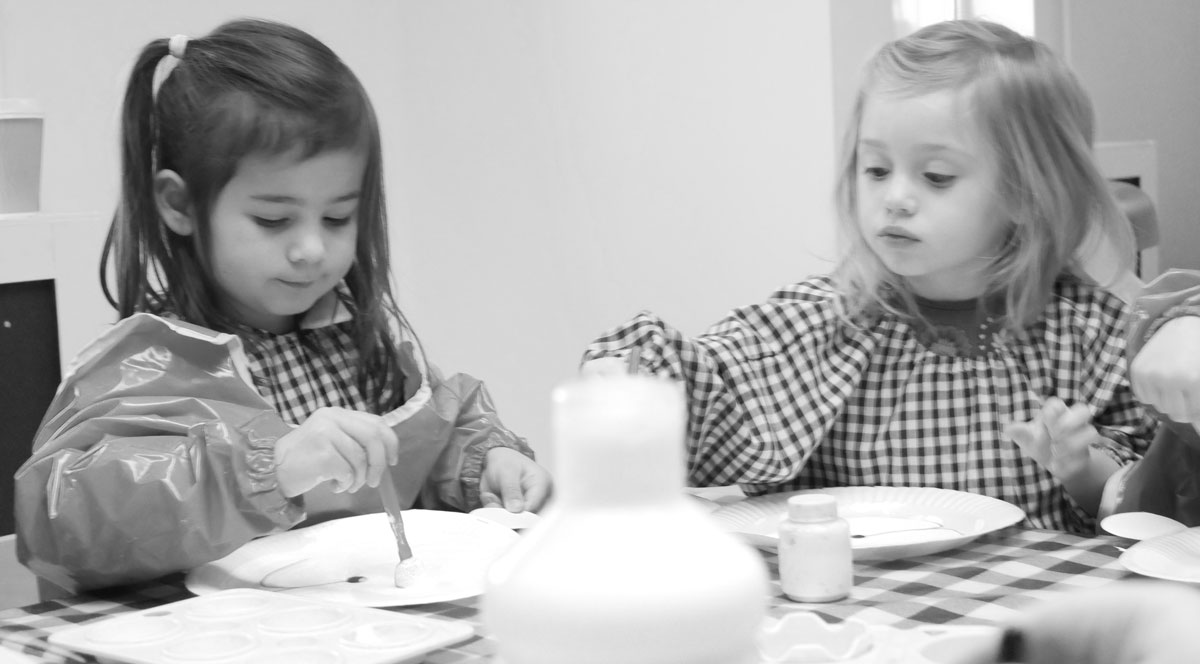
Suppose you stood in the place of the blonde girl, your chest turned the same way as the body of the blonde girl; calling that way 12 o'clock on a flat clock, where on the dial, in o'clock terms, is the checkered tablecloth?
The checkered tablecloth is roughly at 12 o'clock from the blonde girl.

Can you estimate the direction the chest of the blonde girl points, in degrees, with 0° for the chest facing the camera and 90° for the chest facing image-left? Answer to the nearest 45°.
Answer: approximately 0°

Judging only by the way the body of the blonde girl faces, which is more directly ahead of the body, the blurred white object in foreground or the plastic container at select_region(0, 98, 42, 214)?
the blurred white object in foreground

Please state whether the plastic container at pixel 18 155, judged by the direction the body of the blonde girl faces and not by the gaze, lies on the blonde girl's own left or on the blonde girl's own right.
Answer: on the blonde girl's own right
